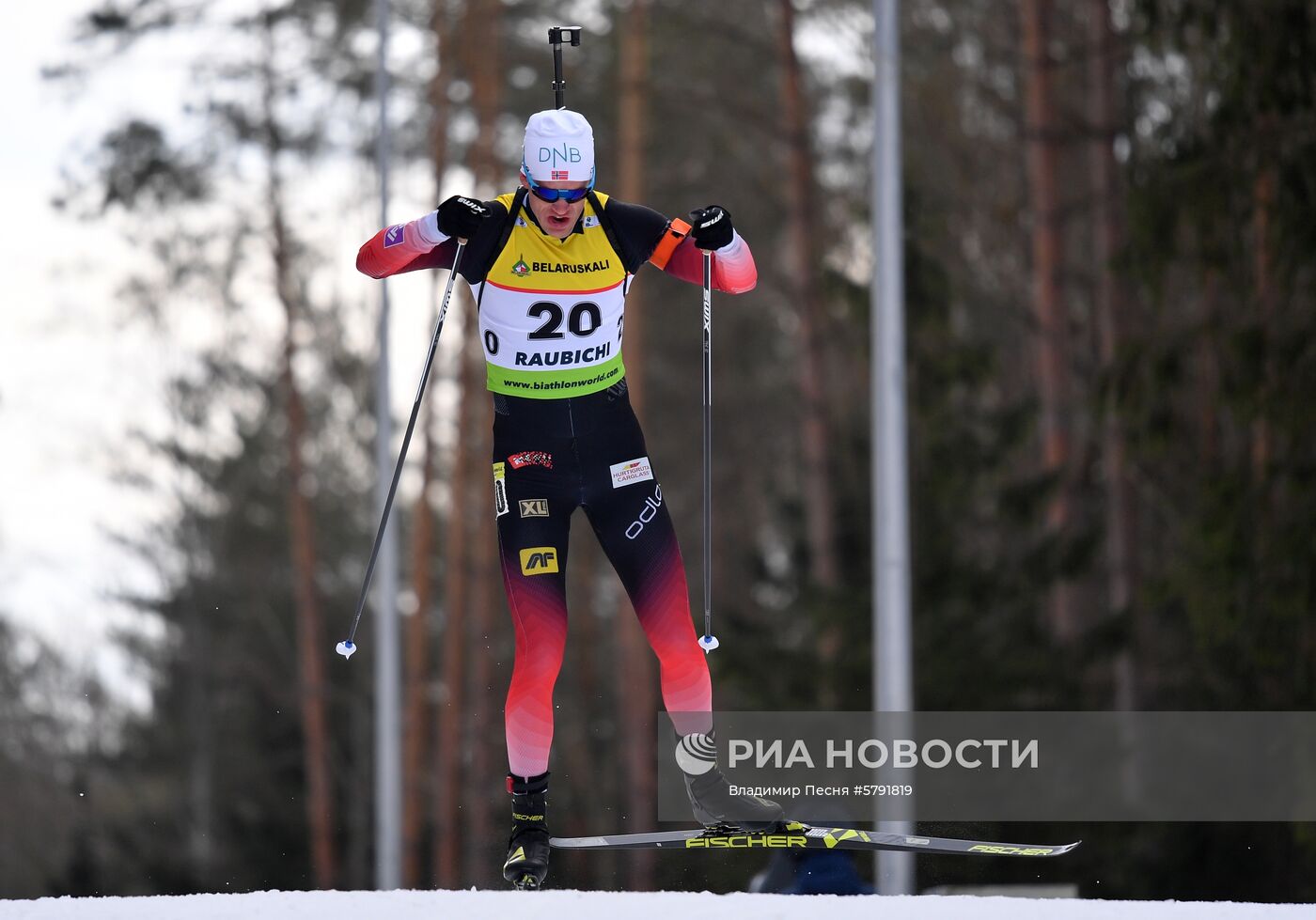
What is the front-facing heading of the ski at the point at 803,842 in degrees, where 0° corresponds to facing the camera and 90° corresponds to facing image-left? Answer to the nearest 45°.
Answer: approximately 270°

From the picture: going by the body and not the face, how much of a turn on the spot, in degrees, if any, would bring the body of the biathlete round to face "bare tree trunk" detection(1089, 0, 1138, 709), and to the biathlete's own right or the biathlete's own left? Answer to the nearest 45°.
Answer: approximately 135° to the biathlete's own left

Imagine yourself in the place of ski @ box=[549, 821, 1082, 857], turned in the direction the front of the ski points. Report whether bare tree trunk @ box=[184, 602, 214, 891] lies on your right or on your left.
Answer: on your left

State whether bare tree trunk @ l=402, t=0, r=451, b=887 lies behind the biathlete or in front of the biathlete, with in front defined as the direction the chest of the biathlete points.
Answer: behind

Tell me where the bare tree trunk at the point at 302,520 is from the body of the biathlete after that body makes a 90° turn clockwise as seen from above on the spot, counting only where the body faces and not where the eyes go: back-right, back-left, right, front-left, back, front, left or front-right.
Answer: right

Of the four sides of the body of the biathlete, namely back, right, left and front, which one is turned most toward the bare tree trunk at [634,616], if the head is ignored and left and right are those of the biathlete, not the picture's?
back

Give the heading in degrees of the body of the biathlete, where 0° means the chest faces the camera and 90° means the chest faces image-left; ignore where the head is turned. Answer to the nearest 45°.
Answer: approximately 0°

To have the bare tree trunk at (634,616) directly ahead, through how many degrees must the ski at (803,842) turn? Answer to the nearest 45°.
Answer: approximately 90° to its left
